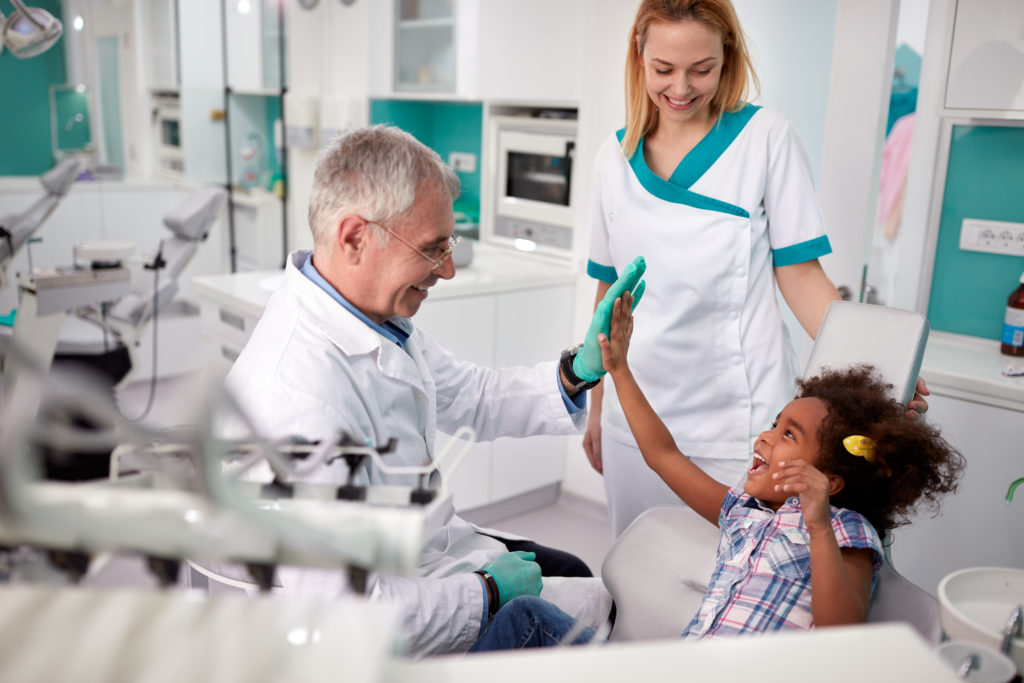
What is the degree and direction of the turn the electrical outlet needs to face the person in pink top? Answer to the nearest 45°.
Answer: approximately 180°

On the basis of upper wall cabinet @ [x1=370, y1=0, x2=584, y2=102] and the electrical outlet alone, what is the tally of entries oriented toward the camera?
2

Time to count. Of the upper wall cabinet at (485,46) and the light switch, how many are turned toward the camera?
2

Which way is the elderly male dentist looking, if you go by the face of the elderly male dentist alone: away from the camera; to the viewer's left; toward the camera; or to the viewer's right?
to the viewer's right

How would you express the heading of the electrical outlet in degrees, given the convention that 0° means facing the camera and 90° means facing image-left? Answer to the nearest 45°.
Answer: approximately 0°

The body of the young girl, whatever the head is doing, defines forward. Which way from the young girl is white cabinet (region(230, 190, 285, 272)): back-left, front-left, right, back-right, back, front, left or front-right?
right

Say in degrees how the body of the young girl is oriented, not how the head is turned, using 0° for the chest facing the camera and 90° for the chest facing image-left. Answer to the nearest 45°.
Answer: approximately 45°

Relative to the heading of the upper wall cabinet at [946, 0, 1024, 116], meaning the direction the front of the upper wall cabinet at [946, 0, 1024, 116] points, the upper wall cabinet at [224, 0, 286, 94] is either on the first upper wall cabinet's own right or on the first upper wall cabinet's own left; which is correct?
on the first upper wall cabinet's own right

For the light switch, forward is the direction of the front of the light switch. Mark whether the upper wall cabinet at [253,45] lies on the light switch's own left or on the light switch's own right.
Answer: on the light switch's own right
